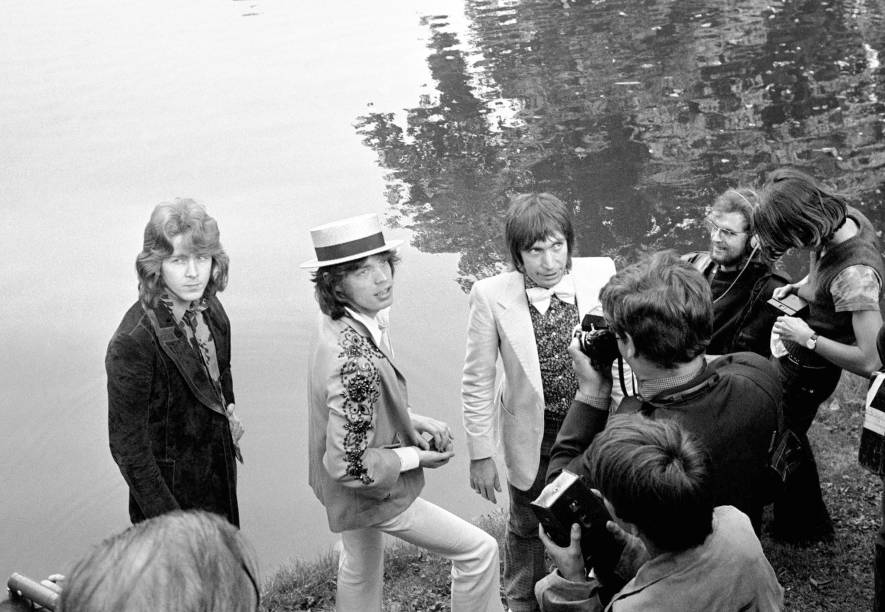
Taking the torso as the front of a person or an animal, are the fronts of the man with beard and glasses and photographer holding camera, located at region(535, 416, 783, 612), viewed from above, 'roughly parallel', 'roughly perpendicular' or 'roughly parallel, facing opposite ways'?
roughly perpendicular

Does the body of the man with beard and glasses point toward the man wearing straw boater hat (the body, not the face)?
yes

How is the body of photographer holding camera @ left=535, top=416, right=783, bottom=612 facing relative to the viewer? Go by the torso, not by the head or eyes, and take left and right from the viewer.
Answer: facing away from the viewer and to the left of the viewer

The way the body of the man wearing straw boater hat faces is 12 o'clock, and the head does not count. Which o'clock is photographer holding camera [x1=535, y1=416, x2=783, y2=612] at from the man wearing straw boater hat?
The photographer holding camera is roughly at 2 o'clock from the man wearing straw boater hat.

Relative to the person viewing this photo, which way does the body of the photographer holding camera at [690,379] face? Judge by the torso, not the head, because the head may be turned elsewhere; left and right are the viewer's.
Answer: facing away from the viewer and to the left of the viewer

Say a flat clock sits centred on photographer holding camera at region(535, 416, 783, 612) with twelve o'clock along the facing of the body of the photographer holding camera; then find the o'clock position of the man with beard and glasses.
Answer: The man with beard and glasses is roughly at 2 o'clock from the photographer holding camera.

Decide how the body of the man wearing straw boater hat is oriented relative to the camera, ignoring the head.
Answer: to the viewer's right

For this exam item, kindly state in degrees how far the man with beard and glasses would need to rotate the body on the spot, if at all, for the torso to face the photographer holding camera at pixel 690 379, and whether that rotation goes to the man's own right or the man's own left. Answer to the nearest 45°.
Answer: approximately 45° to the man's own left

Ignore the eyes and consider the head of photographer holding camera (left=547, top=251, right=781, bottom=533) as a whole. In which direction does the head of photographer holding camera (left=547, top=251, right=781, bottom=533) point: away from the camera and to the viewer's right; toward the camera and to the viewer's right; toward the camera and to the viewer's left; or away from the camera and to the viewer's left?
away from the camera and to the viewer's left

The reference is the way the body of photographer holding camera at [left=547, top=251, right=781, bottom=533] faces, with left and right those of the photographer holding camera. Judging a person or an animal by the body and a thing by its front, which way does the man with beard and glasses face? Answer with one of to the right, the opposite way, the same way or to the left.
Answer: to the left

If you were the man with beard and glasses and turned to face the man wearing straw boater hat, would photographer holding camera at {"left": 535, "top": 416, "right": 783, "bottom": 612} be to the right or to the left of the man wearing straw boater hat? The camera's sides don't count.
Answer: left

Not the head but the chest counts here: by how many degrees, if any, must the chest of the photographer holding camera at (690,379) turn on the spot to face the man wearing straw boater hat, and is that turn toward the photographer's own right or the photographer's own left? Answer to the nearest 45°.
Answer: approximately 45° to the photographer's own left
